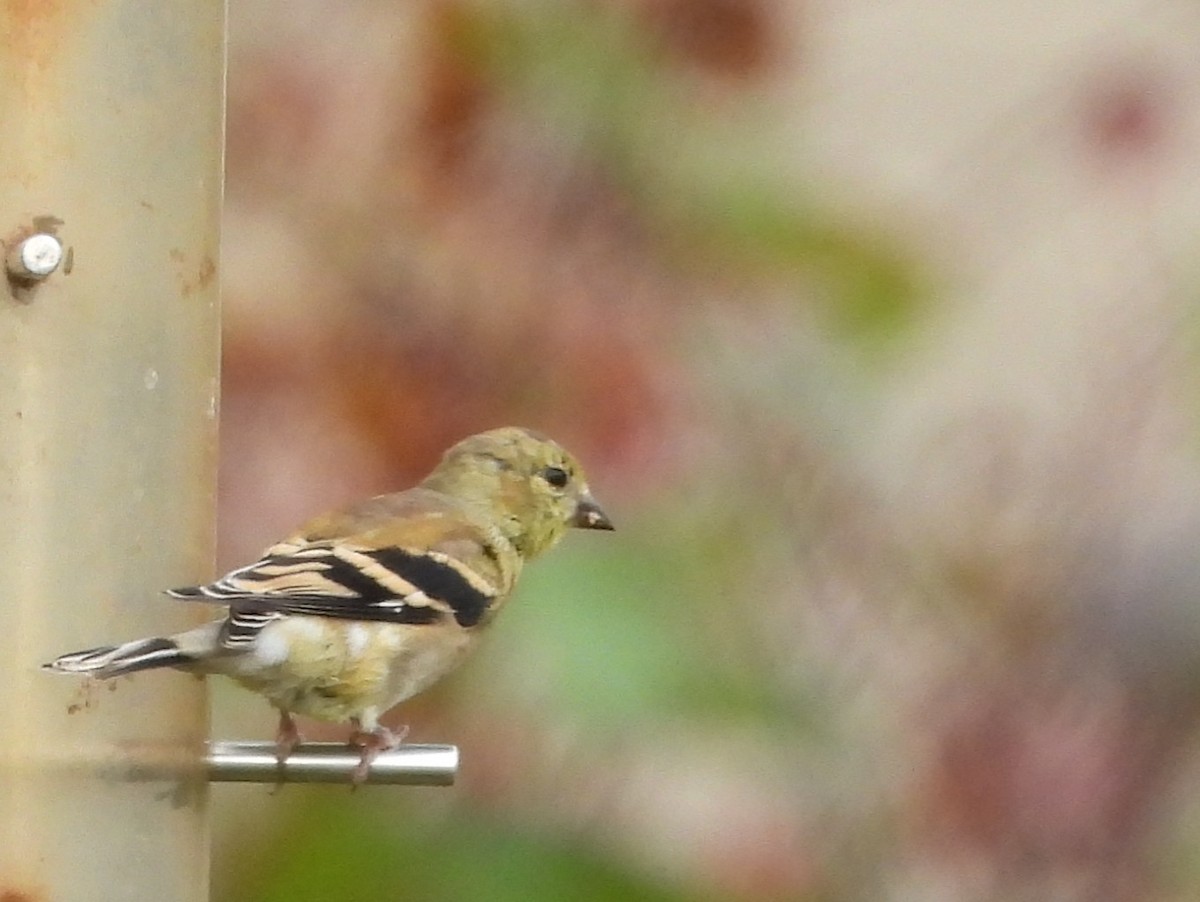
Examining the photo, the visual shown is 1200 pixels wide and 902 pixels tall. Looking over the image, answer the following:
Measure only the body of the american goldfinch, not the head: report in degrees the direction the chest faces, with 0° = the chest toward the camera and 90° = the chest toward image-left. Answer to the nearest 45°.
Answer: approximately 270°
